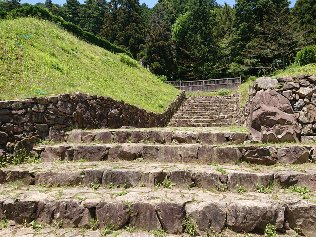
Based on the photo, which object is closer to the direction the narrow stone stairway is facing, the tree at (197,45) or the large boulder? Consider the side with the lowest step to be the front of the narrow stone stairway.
the large boulder

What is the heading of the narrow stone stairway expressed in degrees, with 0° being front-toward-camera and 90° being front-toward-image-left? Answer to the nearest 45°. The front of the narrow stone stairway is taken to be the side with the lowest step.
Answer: approximately 0°

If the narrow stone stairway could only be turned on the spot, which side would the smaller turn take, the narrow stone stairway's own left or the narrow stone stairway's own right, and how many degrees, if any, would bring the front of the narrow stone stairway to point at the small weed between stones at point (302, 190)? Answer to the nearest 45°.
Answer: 0° — it already faces it

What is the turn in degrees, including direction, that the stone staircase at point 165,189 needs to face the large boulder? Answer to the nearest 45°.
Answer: approximately 135° to its left

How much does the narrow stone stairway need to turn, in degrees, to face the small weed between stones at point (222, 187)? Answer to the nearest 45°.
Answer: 0° — it already faces it

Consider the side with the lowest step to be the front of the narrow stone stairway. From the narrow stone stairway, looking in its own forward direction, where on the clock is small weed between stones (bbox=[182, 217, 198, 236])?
The small weed between stones is roughly at 12 o'clock from the narrow stone stairway.

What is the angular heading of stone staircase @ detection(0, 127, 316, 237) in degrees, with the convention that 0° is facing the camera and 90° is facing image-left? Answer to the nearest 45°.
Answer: approximately 0°

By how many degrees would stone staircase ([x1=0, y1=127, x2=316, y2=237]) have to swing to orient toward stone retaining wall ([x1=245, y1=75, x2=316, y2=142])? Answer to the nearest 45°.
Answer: approximately 135° to its left

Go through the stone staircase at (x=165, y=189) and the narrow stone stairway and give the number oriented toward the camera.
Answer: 2

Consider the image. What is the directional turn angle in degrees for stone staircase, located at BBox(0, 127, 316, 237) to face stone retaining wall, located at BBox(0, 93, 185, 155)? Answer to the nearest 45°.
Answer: approximately 135° to its right
